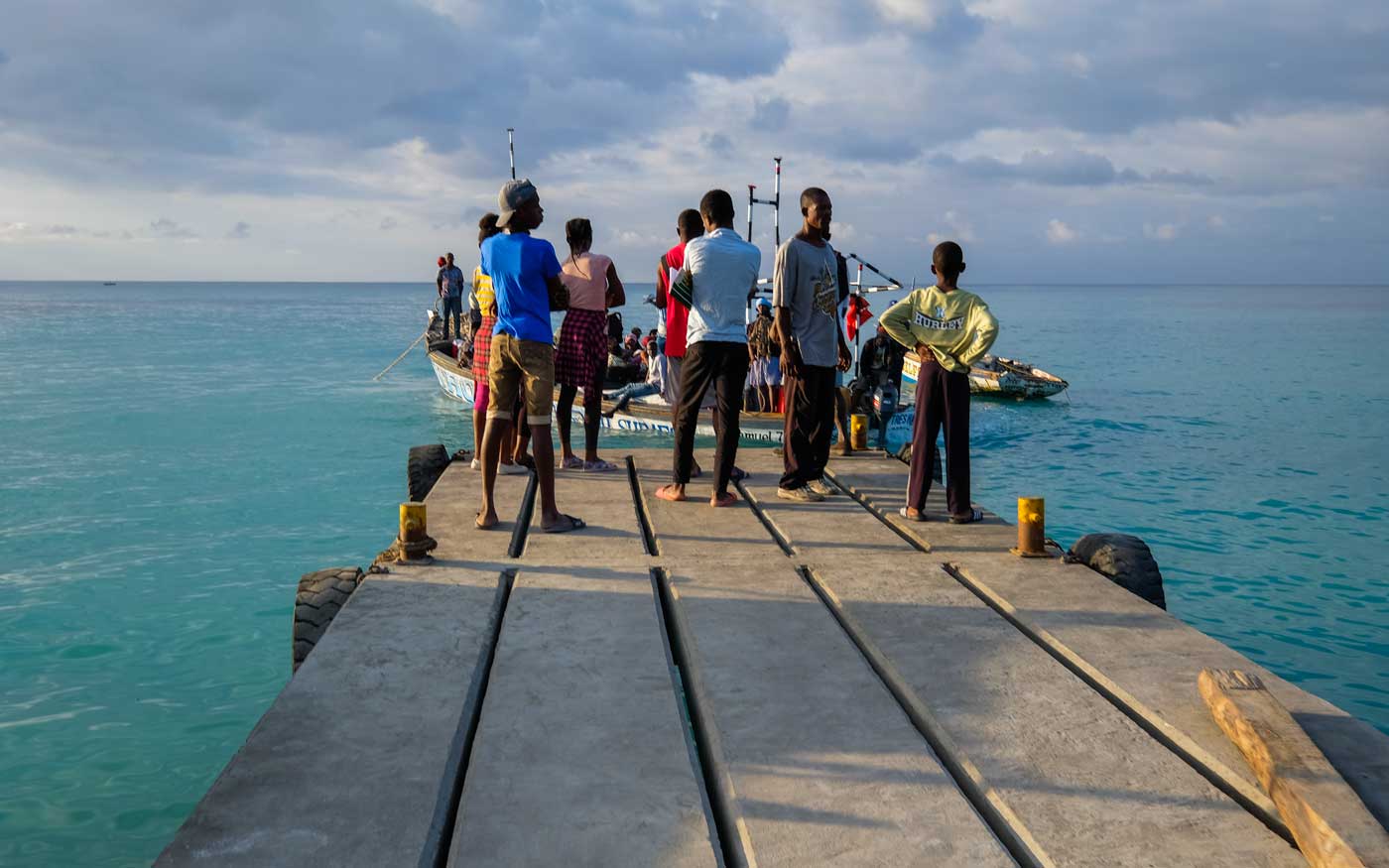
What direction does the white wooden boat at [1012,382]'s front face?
to the viewer's right

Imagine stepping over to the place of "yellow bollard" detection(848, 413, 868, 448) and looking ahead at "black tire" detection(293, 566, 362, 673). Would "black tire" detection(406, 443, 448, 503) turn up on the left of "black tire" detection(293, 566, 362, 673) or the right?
right

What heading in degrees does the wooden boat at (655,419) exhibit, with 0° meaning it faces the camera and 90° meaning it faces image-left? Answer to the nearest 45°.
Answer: approximately 90°

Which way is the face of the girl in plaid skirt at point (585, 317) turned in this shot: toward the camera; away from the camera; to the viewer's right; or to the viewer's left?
away from the camera

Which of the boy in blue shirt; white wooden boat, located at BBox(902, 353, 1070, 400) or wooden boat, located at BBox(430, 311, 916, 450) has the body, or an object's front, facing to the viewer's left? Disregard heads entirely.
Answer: the wooden boat

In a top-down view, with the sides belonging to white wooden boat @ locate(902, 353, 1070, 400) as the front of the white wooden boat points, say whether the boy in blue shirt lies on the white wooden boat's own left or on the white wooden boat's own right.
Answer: on the white wooden boat's own right

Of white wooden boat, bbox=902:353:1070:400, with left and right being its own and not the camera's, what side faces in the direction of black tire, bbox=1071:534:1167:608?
right

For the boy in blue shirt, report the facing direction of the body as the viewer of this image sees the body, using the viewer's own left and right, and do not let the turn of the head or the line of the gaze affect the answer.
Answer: facing away from the viewer and to the right of the viewer

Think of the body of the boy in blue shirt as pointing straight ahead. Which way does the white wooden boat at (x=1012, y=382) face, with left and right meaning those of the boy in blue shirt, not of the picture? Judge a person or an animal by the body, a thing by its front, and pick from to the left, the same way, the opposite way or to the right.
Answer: to the right
